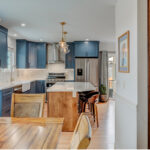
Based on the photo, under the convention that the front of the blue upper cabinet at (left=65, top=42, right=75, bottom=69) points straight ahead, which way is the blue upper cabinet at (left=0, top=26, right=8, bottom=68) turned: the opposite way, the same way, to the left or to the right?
to the left

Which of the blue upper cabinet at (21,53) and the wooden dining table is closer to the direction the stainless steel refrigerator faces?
the wooden dining table

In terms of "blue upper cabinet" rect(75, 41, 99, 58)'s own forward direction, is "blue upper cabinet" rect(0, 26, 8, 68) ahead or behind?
ahead

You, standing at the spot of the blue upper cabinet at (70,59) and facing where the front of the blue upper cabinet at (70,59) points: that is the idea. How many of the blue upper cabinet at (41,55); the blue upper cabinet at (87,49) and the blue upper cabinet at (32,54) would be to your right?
2

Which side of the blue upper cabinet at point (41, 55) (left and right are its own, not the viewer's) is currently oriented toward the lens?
front

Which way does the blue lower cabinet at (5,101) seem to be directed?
to the viewer's right

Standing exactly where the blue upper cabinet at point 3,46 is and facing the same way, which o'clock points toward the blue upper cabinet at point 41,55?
the blue upper cabinet at point 41,55 is roughly at 10 o'clock from the blue upper cabinet at point 3,46.

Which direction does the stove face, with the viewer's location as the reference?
facing the viewer

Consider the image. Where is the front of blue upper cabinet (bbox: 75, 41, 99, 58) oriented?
toward the camera

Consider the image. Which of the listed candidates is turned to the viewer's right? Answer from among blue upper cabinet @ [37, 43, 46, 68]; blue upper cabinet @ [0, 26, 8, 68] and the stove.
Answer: blue upper cabinet @ [0, 26, 8, 68]

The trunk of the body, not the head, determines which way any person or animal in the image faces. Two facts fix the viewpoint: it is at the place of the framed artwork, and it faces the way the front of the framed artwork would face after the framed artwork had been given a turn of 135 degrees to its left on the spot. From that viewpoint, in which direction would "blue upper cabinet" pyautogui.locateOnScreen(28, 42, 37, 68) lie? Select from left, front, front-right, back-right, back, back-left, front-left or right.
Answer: back

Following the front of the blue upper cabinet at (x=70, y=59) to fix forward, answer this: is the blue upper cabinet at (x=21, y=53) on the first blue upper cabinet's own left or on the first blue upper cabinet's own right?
on the first blue upper cabinet's own right

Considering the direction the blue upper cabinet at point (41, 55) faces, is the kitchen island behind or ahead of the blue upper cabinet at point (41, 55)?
ahead

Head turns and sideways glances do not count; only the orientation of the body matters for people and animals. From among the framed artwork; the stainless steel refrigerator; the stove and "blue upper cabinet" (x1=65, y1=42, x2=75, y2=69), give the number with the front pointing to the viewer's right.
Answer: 0

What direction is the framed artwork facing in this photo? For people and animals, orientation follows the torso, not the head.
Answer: to the viewer's left

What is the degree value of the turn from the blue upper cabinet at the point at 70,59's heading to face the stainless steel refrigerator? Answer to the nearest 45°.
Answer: approximately 45° to its left

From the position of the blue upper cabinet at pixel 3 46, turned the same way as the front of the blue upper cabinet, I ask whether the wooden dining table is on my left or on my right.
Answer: on my right
